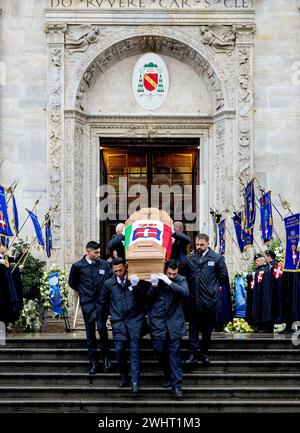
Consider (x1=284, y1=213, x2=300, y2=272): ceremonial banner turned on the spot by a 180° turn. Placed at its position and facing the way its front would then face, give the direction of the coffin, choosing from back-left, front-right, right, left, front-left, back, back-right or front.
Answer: back-left

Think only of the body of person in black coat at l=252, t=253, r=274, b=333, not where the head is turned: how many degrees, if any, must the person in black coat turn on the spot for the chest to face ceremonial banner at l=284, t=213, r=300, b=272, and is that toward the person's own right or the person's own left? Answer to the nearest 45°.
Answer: approximately 180°

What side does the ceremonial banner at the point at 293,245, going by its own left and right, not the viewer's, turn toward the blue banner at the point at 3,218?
right

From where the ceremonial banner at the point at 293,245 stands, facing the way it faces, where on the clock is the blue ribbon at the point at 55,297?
The blue ribbon is roughly at 4 o'clock from the ceremonial banner.

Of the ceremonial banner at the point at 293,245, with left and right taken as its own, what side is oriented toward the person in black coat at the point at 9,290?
right

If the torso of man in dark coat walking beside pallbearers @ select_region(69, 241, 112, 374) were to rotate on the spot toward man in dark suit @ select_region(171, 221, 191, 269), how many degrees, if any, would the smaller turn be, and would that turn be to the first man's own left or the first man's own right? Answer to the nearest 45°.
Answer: approximately 90° to the first man's own left

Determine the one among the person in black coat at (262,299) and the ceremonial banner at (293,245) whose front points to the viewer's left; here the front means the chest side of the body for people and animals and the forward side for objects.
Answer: the person in black coat

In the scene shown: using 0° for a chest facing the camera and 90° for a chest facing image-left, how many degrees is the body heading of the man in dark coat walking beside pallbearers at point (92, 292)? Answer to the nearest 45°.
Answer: approximately 0°
